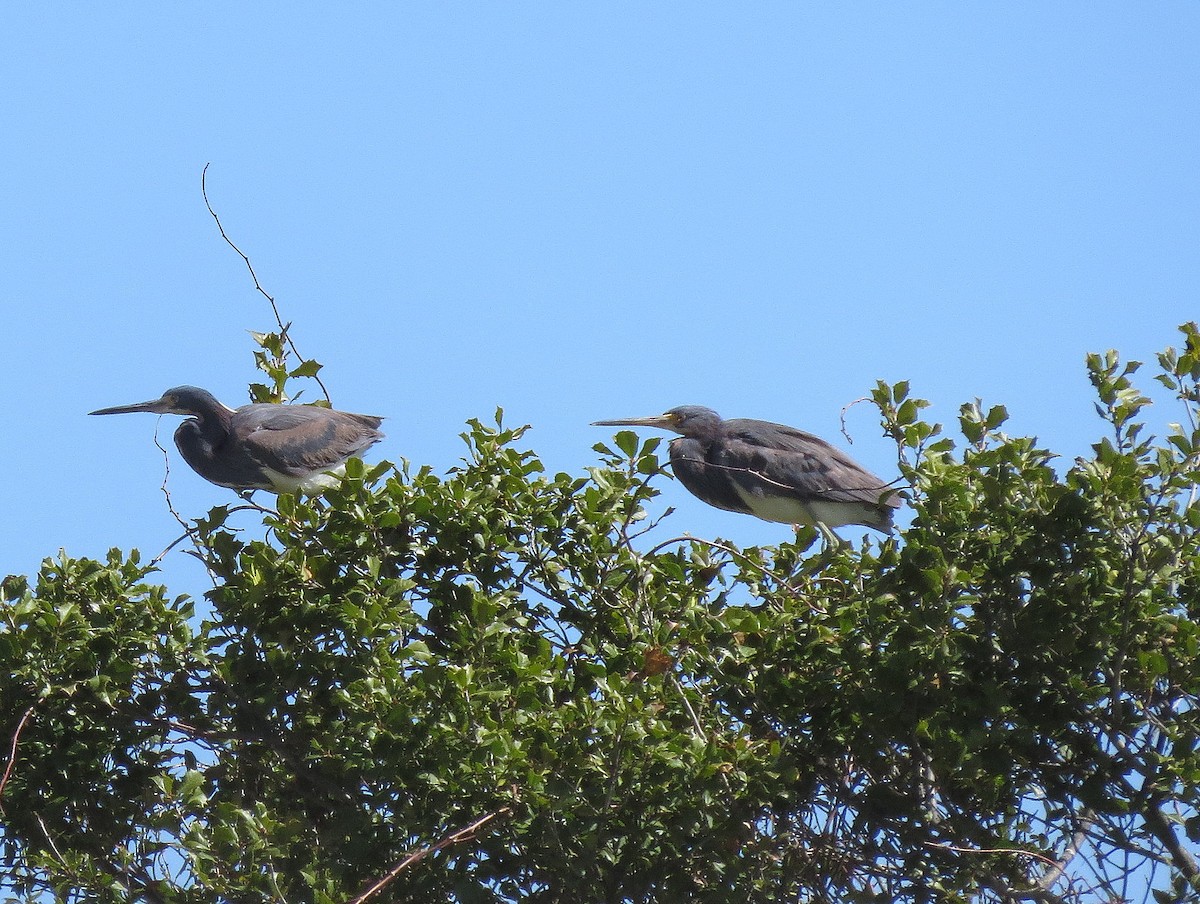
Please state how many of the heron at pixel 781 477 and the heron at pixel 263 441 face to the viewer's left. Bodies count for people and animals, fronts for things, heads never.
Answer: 2

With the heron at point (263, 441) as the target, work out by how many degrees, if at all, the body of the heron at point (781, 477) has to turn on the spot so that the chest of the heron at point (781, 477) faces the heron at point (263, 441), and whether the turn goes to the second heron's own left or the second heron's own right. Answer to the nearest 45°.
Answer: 0° — it already faces it

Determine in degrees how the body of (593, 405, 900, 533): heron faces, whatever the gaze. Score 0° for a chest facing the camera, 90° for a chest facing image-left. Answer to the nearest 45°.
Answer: approximately 90°

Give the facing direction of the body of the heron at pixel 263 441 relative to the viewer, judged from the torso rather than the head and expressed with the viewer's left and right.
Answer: facing to the left of the viewer

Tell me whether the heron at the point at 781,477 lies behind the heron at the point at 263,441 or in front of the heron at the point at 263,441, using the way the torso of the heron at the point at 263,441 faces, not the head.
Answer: behind
